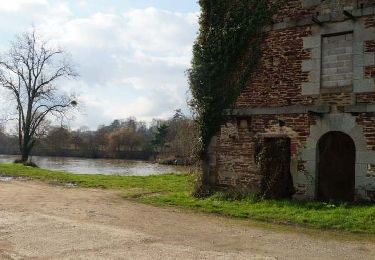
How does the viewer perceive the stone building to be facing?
facing the viewer
